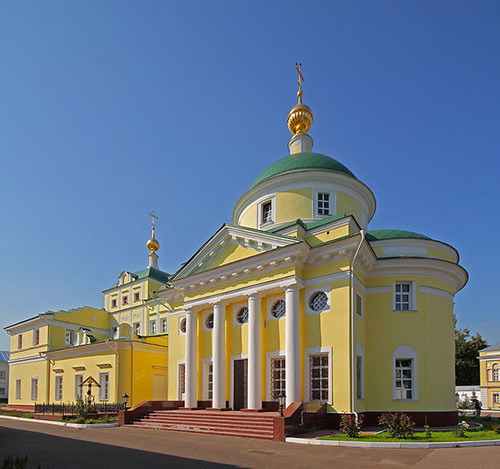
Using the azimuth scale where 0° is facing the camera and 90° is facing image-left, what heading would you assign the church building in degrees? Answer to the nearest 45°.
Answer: approximately 45°

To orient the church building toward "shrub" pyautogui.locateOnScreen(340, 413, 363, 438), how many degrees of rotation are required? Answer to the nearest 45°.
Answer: approximately 45° to its left

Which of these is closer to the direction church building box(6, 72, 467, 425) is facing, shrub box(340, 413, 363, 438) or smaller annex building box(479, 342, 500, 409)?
the shrub

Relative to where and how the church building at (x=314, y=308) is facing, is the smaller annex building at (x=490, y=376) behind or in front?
behind

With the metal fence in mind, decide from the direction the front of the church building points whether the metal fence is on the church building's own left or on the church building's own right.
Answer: on the church building's own right
